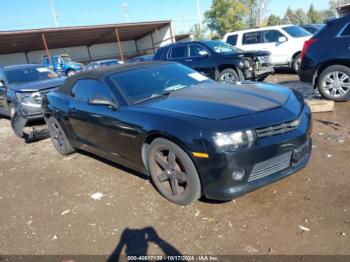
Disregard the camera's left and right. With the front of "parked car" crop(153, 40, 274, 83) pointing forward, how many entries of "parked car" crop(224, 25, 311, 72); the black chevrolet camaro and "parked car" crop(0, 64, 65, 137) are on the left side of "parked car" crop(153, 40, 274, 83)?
1

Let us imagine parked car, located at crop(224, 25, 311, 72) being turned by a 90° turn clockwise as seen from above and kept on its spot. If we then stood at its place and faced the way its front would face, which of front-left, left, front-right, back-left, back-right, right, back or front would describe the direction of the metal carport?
right

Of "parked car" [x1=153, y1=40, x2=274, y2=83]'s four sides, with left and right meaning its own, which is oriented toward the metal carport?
back

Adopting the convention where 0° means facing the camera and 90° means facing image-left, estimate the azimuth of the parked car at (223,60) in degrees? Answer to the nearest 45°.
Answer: approximately 315°

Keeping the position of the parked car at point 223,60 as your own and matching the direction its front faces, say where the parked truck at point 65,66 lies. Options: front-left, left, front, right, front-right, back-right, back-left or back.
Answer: back

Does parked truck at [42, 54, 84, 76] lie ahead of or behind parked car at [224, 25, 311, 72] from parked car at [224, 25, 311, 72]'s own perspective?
behind

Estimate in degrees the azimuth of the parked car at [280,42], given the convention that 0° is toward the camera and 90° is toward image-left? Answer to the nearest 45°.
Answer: approximately 315°

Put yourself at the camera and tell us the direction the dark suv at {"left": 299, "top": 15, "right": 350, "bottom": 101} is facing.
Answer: facing to the right of the viewer

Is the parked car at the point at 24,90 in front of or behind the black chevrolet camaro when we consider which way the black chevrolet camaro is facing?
behind

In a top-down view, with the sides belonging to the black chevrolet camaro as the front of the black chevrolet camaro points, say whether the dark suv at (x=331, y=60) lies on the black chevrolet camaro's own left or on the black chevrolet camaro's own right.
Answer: on the black chevrolet camaro's own left

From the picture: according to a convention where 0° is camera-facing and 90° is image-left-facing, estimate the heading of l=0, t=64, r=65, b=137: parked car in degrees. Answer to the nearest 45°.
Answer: approximately 315°

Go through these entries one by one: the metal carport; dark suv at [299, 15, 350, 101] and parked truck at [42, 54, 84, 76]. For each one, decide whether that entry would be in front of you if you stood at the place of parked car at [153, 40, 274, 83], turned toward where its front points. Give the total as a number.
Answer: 1

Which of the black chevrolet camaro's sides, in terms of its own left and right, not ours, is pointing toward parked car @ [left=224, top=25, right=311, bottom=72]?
left

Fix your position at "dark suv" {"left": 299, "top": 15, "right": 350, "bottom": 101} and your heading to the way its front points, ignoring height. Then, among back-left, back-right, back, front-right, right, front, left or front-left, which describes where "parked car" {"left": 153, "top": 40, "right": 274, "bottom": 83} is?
back-left
